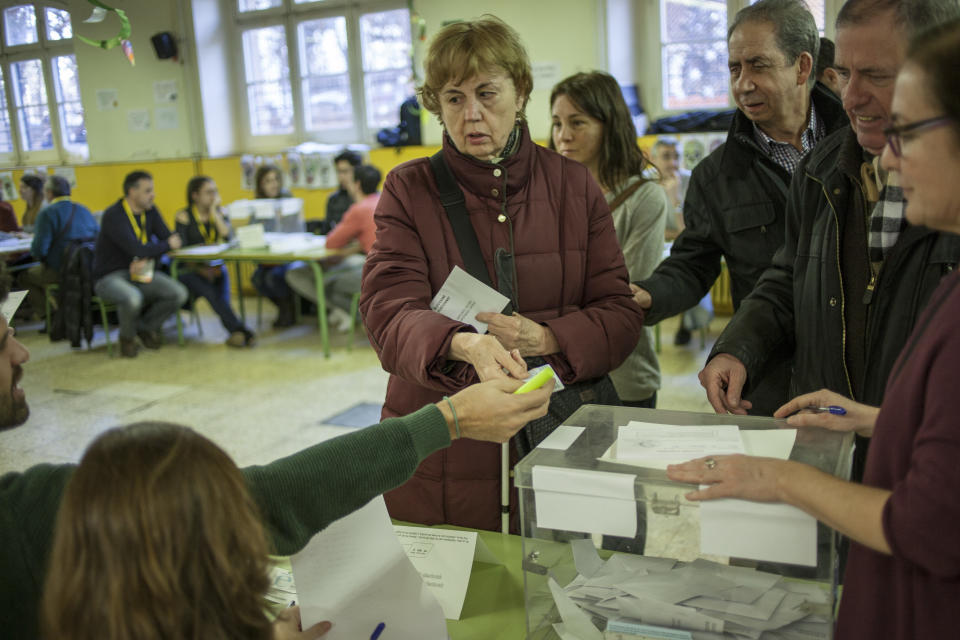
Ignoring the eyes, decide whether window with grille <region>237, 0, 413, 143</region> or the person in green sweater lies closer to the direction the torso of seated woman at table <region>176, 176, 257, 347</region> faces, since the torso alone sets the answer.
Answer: the person in green sweater

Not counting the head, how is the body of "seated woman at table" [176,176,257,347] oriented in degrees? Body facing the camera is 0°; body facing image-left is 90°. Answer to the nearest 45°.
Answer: approximately 315°

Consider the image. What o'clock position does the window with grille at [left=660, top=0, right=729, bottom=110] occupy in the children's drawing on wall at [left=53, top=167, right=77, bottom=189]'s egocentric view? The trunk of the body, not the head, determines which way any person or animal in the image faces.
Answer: The window with grille is roughly at 9 o'clock from the children's drawing on wall.

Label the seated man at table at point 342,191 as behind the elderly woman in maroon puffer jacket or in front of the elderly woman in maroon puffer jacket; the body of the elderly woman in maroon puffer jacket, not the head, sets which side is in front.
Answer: behind

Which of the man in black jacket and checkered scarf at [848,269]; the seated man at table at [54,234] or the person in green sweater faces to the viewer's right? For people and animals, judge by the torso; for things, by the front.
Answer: the person in green sweater

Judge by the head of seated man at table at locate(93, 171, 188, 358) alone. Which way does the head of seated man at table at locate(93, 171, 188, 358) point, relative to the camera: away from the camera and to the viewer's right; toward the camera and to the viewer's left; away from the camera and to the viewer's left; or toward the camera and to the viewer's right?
toward the camera and to the viewer's right

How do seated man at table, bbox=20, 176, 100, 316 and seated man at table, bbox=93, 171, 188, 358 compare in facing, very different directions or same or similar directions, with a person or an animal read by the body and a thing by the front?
very different directions

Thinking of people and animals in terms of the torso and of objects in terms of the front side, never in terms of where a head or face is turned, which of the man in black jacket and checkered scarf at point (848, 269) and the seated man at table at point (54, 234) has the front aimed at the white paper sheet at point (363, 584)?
the man in black jacket and checkered scarf

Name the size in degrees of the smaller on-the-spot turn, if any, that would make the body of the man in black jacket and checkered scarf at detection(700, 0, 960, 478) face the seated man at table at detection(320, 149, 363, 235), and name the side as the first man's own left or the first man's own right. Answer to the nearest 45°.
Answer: approximately 90° to the first man's own right

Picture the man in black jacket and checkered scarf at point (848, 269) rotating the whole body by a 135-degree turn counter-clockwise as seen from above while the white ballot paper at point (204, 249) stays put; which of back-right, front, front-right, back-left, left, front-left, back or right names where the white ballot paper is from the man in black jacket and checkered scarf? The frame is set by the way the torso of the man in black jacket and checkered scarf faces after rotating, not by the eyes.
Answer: back-left

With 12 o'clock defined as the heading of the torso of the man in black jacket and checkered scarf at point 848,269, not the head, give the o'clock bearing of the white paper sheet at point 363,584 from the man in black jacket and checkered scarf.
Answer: The white paper sheet is roughly at 12 o'clock from the man in black jacket and checkered scarf.

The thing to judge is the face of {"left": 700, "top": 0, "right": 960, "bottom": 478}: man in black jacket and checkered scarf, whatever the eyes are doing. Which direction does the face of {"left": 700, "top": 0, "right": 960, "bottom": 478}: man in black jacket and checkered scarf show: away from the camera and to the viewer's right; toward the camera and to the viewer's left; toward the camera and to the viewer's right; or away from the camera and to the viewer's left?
toward the camera and to the viewer's left
